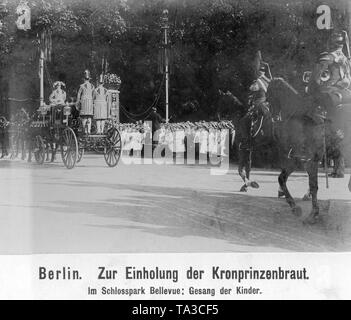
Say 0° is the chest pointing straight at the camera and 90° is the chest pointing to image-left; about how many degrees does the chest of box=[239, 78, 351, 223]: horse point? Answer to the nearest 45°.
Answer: approximately 45°

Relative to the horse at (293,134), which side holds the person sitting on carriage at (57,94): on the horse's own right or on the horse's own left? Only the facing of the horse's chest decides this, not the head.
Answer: on the horse's own right

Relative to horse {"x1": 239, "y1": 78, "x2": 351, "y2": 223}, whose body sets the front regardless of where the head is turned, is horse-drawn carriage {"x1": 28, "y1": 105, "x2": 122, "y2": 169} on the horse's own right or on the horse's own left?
on the horse's own right

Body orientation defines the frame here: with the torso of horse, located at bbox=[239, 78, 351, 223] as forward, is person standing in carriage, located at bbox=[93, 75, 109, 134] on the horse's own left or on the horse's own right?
on the horse's own right
